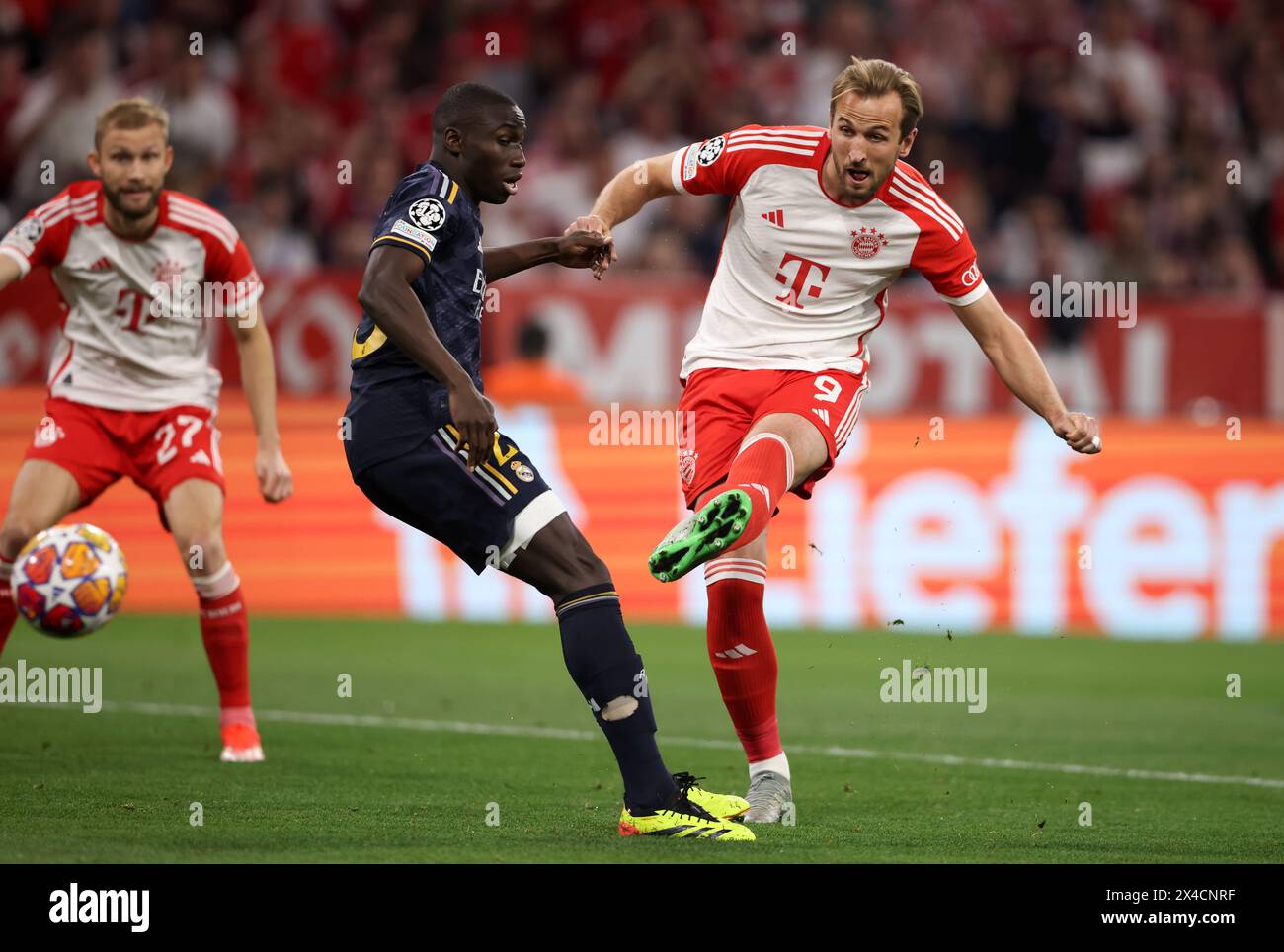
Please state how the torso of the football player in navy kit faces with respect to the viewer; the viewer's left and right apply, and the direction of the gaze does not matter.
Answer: facing to the right of the viewer

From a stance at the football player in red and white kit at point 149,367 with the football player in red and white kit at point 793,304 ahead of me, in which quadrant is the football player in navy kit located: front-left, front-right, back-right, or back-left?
front-right

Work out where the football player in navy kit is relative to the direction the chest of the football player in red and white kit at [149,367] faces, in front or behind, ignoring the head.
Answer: in front

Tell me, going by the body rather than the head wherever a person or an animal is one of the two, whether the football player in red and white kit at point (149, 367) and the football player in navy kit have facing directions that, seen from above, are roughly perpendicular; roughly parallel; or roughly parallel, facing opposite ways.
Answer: roughly perpendicular

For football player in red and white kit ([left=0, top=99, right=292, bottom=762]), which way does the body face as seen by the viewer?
toward the camera

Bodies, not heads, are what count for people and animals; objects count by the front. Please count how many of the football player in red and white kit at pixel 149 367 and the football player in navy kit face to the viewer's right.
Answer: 1

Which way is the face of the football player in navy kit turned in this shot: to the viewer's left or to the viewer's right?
to the viewer's right

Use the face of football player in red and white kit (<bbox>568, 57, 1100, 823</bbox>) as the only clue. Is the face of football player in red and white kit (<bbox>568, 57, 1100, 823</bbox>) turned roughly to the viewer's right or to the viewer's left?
to the viewer's left

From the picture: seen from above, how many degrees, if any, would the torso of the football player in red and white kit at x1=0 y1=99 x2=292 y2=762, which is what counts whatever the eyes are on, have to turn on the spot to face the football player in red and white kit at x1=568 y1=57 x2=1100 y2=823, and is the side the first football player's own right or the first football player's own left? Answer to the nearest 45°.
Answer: approximately 45° to the first football player's own left

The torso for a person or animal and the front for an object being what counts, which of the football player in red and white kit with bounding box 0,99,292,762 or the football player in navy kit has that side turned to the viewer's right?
the football player in navy kit
